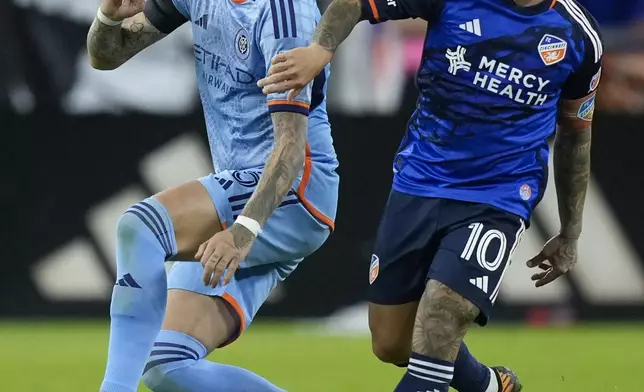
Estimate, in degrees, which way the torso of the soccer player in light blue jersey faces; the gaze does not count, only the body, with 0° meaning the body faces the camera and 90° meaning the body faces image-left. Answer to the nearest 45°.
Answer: approximately 45°

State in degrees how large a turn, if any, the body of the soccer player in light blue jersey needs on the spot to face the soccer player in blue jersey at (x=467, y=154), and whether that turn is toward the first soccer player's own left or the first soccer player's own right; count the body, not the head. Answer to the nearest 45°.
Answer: approximately 135° to the first soccer player's own left
